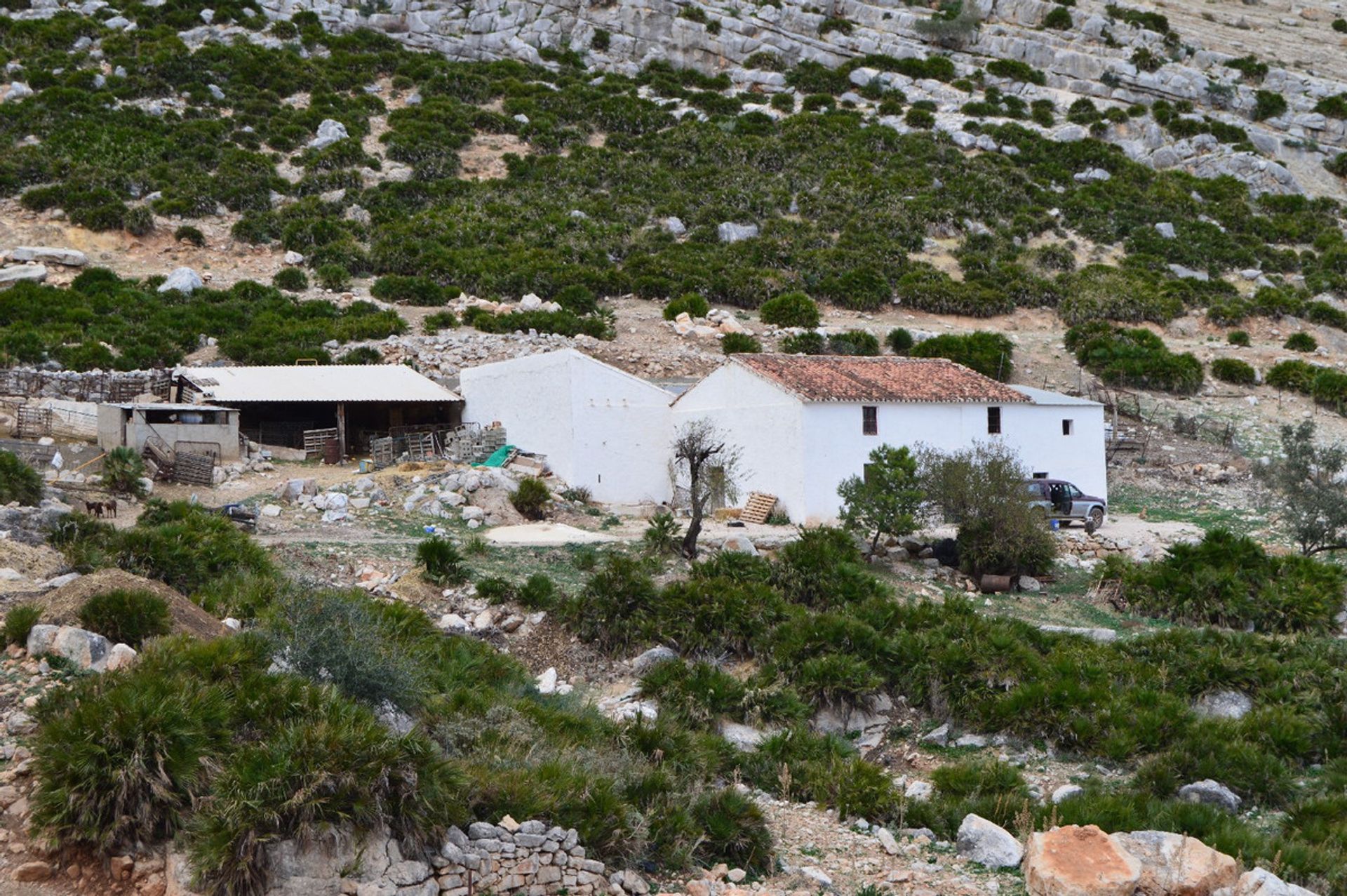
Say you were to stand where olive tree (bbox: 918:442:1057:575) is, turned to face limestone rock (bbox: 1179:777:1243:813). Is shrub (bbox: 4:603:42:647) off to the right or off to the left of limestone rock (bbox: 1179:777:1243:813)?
right

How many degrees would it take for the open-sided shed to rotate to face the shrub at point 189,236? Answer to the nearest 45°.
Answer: approximately 180°

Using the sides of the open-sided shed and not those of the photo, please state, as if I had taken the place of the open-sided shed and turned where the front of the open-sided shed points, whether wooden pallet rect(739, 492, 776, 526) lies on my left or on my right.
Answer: on my left

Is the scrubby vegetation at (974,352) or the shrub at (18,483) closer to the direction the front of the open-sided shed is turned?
the shrub

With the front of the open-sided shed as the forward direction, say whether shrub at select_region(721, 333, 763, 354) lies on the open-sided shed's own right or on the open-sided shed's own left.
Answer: on the open-sided shed's own left

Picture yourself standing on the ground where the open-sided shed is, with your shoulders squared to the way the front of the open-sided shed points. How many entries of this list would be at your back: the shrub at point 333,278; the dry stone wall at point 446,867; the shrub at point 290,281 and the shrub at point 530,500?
2

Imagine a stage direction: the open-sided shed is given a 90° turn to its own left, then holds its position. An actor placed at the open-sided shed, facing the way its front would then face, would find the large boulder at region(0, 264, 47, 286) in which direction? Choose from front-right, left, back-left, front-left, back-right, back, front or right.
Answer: back-left

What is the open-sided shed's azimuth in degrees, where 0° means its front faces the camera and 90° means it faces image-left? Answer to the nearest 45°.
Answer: approximately 0°

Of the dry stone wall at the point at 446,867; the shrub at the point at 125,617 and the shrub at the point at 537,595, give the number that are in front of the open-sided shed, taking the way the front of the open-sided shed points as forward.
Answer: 3
